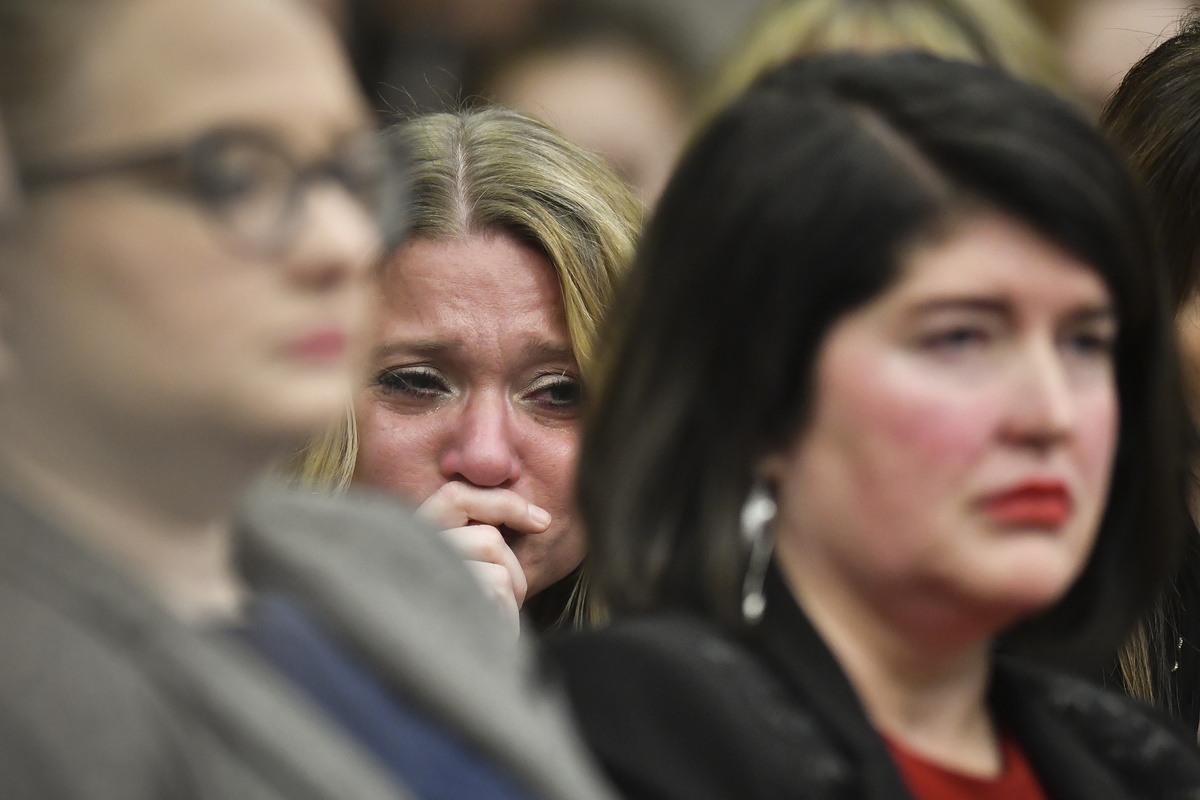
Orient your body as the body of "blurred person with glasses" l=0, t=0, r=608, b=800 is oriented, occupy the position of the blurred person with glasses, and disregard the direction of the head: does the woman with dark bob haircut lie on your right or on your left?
on your left

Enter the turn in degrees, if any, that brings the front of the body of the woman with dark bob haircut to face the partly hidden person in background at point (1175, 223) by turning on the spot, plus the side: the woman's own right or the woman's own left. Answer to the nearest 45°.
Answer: approximately 90° to the woman's own left

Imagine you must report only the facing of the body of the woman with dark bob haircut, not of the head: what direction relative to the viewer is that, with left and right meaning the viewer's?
facing the viewer and to the right of the viewer

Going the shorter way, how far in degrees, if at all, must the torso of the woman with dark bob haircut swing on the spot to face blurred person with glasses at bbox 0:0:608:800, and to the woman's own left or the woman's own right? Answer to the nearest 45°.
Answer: approximately 90° to the woman's own right

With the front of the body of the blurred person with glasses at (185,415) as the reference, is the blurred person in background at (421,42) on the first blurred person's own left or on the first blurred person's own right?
on the first blurred person's own left

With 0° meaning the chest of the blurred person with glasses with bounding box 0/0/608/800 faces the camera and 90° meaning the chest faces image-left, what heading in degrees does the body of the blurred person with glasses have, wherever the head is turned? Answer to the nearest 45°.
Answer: approximately 315°

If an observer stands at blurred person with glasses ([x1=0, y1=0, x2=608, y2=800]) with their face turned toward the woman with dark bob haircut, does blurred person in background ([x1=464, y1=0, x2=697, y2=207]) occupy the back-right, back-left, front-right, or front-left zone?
front-left

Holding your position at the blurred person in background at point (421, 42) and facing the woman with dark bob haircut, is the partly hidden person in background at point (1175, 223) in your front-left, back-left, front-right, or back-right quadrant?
front-left

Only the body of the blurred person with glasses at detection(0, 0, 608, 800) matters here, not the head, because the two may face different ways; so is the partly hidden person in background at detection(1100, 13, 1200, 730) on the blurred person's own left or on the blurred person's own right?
on the blurred person's own left

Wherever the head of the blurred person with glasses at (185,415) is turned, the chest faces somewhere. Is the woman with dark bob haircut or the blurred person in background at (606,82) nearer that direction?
the woman with dark bob haircut

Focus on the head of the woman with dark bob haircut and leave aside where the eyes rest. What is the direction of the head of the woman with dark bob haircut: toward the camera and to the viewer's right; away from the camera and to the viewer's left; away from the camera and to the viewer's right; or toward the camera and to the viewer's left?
toward the camera and to the viewer's right

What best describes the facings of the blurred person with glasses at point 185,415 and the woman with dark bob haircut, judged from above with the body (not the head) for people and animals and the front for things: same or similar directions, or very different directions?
same or similar directions
